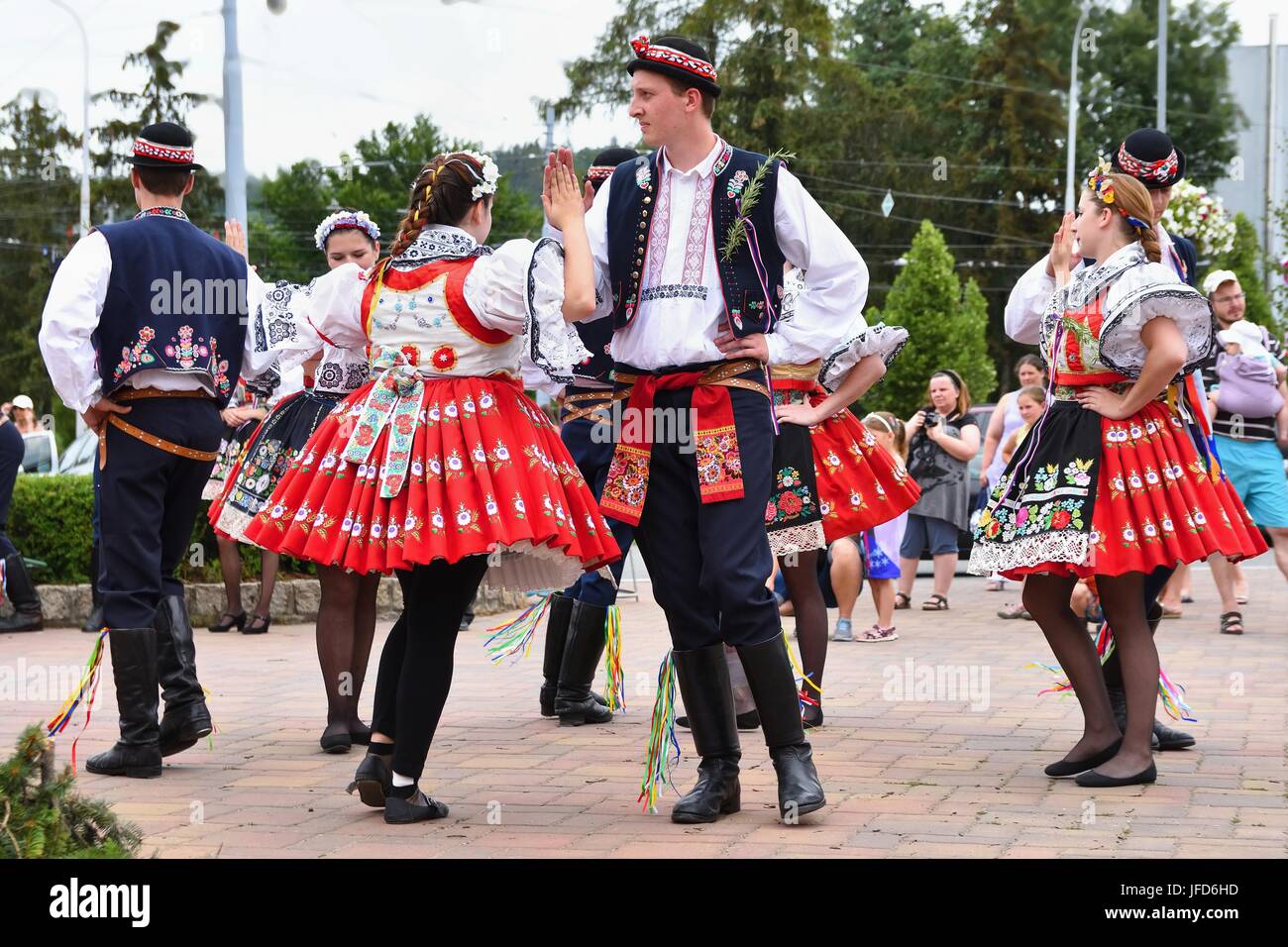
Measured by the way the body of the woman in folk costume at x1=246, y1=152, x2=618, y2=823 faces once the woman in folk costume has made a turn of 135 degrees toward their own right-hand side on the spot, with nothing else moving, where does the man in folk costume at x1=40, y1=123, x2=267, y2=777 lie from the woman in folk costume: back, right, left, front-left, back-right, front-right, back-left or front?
back-right

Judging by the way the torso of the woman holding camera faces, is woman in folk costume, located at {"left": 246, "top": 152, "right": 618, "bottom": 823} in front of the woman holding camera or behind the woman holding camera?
in front

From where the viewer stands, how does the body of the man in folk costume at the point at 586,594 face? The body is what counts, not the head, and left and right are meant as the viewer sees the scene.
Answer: facing to the right of the viewer

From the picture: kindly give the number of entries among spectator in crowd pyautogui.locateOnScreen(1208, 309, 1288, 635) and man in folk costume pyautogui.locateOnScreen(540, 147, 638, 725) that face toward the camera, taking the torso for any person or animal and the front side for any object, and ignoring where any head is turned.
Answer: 1

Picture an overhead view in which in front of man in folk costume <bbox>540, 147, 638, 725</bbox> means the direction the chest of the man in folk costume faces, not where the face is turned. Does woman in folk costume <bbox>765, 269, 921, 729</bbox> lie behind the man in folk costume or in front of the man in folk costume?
in front

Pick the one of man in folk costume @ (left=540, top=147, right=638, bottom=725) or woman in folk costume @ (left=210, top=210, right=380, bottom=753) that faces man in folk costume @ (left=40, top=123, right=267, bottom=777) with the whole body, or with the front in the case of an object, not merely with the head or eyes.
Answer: the woman in folk costume

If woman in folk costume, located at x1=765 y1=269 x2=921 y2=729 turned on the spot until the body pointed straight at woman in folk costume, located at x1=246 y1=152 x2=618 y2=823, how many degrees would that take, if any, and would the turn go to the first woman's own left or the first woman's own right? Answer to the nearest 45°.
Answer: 0° — they already face them

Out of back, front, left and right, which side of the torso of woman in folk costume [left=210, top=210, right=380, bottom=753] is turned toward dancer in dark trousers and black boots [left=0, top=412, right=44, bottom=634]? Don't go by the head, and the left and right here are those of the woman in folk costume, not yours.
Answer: right

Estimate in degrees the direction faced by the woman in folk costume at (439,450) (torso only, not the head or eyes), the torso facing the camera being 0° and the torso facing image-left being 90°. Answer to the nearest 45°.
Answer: approximately 225°

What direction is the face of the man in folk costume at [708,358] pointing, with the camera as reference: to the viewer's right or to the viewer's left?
to the viewer's left

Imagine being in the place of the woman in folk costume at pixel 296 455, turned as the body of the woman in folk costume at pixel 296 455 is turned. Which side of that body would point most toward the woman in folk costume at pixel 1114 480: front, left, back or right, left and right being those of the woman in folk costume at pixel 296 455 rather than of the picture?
left
